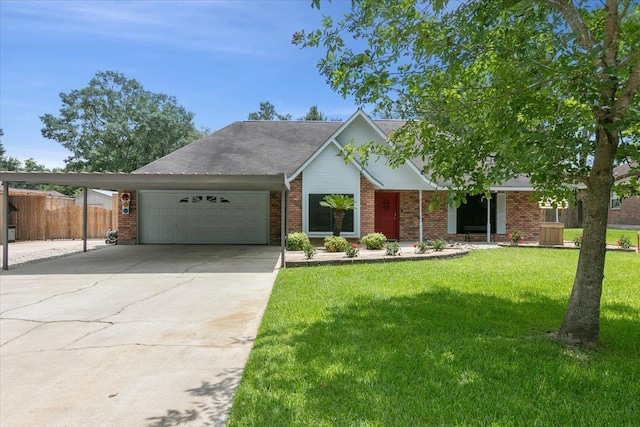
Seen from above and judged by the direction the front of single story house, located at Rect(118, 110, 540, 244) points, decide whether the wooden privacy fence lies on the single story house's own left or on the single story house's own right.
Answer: on the single story house's own right

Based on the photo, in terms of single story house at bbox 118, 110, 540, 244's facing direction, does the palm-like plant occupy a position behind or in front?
in front

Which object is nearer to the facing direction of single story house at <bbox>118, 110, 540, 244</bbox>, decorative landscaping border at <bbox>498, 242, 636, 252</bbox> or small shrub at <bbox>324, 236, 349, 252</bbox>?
the small shrub

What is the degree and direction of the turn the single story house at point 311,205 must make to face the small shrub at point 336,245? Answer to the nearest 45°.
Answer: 0° — it already faces it

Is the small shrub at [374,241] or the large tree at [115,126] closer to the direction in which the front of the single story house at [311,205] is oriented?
the small shrub

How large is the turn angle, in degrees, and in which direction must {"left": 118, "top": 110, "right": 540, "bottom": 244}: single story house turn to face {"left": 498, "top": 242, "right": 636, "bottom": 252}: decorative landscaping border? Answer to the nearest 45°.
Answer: approximately 90° to its left

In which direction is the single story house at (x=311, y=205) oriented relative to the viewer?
toward the camera

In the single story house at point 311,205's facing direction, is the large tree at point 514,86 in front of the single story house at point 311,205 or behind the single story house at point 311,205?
in front

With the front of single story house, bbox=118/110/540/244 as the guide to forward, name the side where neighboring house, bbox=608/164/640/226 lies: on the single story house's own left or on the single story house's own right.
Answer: on the single story house's own left

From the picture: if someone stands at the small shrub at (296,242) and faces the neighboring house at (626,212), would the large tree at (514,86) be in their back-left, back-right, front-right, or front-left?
back-right

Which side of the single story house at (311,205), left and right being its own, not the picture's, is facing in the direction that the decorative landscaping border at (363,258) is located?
front

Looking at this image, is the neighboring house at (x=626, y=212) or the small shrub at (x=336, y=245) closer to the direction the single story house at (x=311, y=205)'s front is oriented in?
the small shrub

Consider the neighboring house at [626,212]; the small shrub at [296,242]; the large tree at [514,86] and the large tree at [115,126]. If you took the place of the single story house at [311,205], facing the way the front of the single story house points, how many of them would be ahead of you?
2
